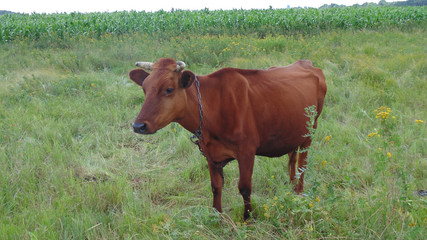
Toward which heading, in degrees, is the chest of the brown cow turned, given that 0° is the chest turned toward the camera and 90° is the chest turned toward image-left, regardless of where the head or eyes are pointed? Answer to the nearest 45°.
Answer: approximately 45°
